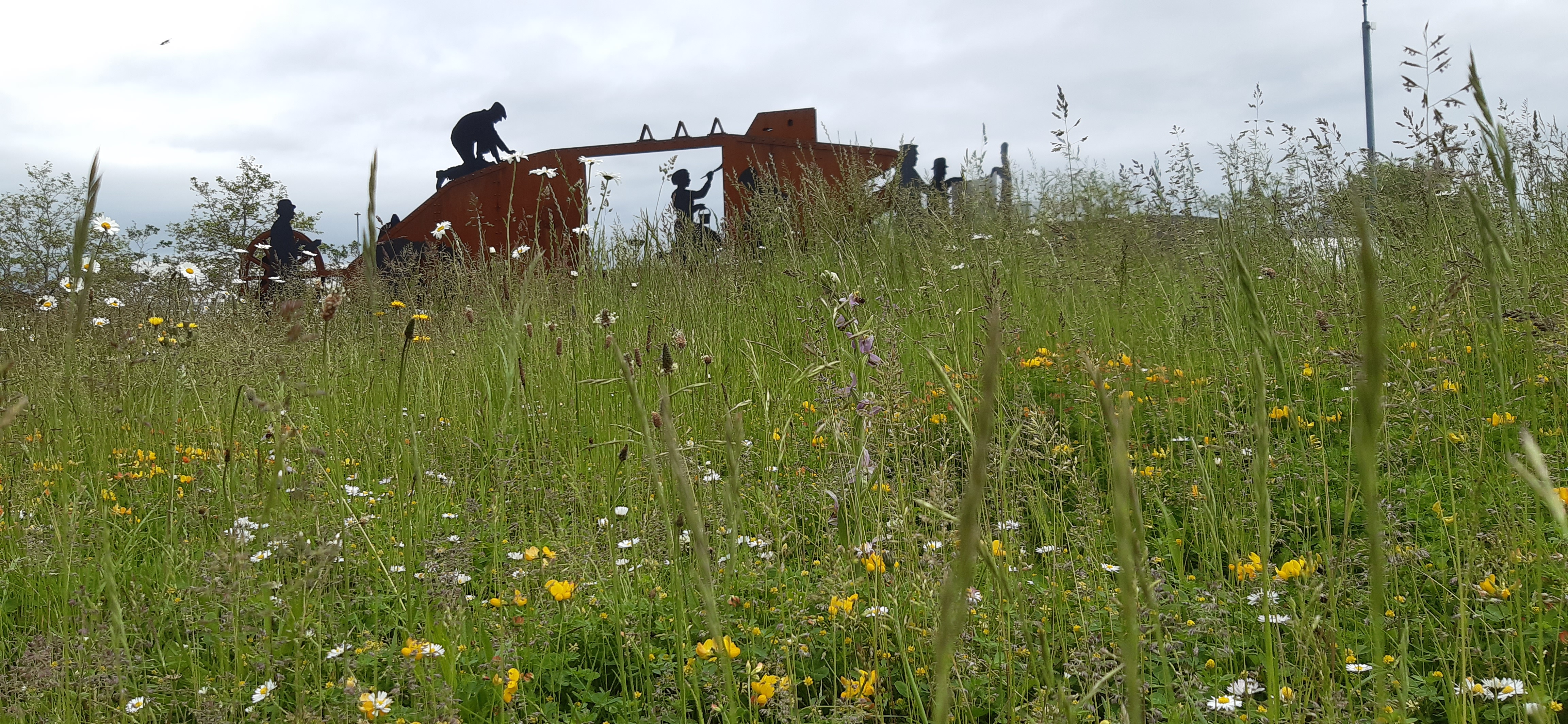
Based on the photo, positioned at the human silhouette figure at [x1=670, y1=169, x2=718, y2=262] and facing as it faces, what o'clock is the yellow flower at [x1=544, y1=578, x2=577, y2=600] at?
The yellow flower is roughly at 3 o'clock from the human silhouette figure.

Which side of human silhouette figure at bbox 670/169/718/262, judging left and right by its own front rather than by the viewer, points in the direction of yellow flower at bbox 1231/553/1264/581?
right

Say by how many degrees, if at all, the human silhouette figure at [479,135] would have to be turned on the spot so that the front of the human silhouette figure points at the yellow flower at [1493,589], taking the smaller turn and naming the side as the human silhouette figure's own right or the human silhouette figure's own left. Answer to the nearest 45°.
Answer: approximately 90° to the human silhouette figure's own right

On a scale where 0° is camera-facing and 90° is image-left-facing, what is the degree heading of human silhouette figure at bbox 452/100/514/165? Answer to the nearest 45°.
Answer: approximately 270°

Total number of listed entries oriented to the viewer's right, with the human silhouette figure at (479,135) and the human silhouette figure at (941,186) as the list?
2

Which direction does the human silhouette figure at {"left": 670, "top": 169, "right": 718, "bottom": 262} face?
to the viewer's right

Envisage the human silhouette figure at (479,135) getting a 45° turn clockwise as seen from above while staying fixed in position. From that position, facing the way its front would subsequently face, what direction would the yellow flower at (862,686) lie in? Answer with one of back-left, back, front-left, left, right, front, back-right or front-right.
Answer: front-right

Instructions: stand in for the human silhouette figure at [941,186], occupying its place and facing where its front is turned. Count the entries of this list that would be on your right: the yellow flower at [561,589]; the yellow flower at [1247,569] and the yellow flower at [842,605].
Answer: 3

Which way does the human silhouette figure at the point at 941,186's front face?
to the viewer's right

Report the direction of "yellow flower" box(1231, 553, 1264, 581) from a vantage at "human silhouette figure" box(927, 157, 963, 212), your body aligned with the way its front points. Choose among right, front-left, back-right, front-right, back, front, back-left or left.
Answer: right

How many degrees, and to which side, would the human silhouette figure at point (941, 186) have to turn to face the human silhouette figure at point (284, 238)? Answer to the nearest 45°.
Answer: approximately 180°

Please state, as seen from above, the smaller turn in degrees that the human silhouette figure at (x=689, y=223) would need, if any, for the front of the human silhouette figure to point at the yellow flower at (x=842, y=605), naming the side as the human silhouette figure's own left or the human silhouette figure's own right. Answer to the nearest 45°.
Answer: approximately 90° to the human silhouette figure's own right

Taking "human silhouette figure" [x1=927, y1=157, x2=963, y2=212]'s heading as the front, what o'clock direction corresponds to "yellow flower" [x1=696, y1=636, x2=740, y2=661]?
The yellow flower is roughly at 3 o'clock from the human silhouette figure.
